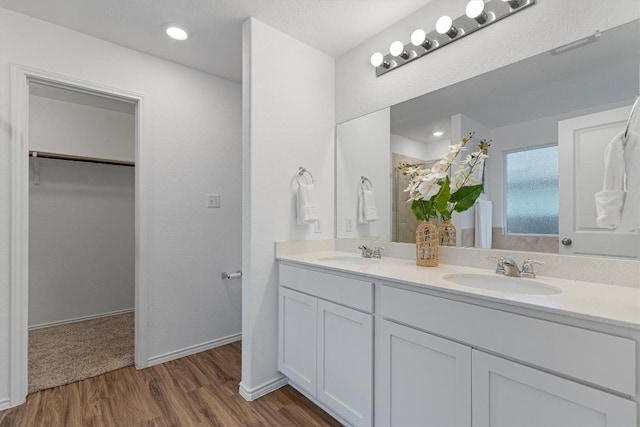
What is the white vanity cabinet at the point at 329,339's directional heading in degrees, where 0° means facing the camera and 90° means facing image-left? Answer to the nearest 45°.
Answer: approximately 45°

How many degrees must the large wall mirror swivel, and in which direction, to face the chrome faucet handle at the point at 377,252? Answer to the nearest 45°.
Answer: approximately 45° to its right

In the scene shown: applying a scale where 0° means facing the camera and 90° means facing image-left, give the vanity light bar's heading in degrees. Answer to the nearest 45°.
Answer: approximately 45°

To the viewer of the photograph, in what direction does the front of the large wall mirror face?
facing the viewer and to the left of the viewer

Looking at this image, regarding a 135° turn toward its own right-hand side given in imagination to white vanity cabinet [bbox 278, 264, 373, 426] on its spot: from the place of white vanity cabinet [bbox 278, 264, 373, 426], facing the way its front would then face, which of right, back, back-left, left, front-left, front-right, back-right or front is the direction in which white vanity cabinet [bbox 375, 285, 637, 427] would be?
back-right

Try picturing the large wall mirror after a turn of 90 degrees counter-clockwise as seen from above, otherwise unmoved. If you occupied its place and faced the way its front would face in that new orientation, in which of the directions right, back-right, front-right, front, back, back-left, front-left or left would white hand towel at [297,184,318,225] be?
back-right

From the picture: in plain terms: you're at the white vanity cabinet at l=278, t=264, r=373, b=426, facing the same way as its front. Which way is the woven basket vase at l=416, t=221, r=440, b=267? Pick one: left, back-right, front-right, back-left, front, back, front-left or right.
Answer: back-left

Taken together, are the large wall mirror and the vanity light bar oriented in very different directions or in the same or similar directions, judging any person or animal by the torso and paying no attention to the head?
same or similar directions

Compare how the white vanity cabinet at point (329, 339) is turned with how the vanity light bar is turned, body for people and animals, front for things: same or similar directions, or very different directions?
same or similar directions

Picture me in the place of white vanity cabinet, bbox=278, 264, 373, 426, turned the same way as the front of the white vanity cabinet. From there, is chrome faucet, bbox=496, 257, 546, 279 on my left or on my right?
on my left
